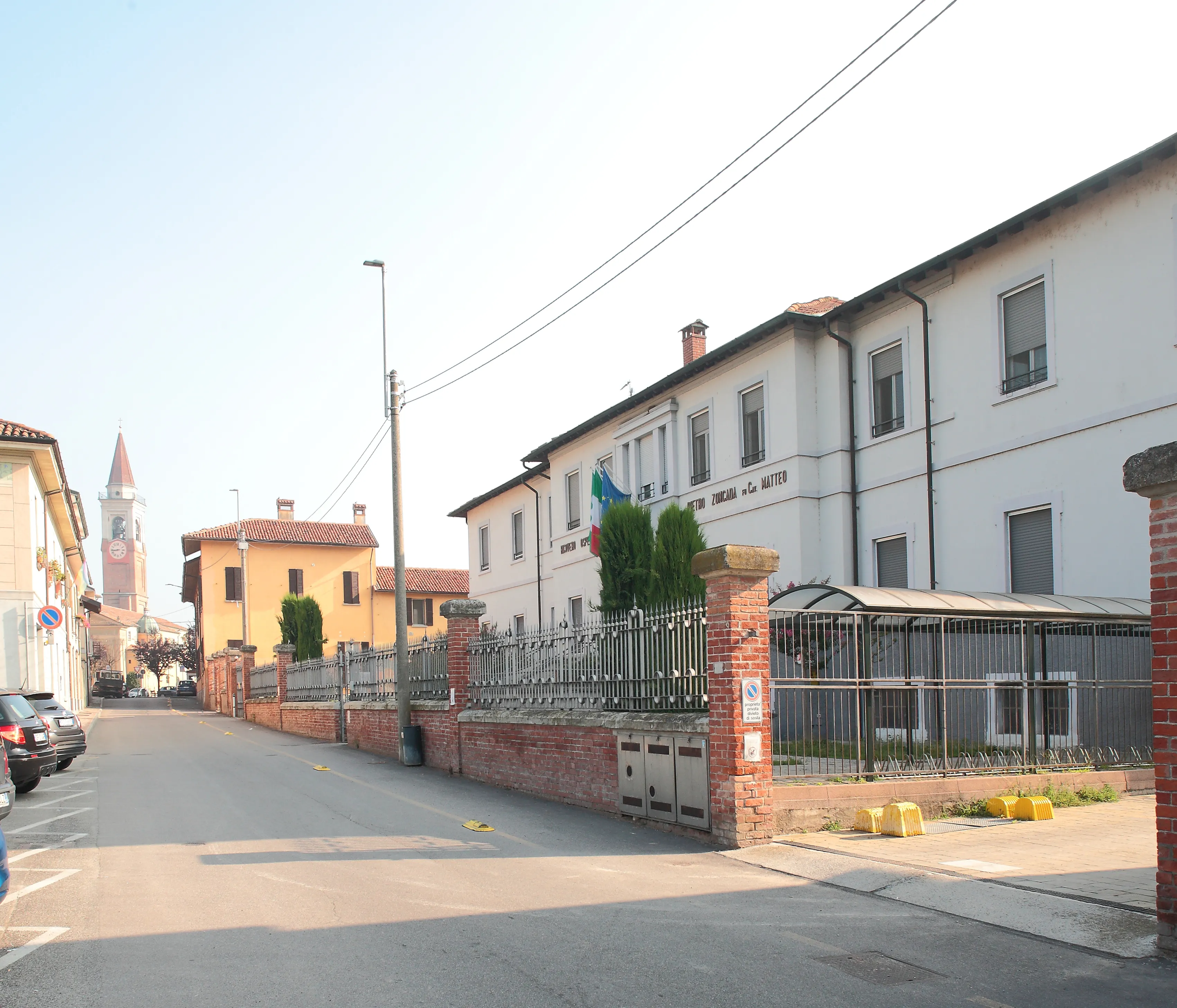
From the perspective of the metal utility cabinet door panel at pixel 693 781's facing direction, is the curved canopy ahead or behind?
behind

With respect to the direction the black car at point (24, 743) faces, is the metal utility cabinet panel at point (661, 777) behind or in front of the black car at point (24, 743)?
behind

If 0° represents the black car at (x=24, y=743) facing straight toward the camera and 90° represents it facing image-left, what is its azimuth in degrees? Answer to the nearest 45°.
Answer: approximately 135°

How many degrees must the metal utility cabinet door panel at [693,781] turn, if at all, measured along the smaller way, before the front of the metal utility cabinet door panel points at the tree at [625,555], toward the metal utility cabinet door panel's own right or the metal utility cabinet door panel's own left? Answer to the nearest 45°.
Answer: approximately 135° to the metal utility cabinet door panel's own right

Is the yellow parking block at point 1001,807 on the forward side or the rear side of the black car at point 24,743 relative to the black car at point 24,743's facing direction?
on the rear side

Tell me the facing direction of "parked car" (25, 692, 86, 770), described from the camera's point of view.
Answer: facing away from the viewer and to the left of the viewer

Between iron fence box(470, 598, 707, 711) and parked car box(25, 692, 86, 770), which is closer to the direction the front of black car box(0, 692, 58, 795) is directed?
the parked car

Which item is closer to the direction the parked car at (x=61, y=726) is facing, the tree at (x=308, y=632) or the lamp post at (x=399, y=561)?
the tree

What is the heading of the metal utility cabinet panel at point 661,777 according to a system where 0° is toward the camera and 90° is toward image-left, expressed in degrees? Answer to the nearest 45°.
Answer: approximately 45°

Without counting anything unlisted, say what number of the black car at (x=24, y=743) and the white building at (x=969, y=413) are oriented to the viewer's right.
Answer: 0
